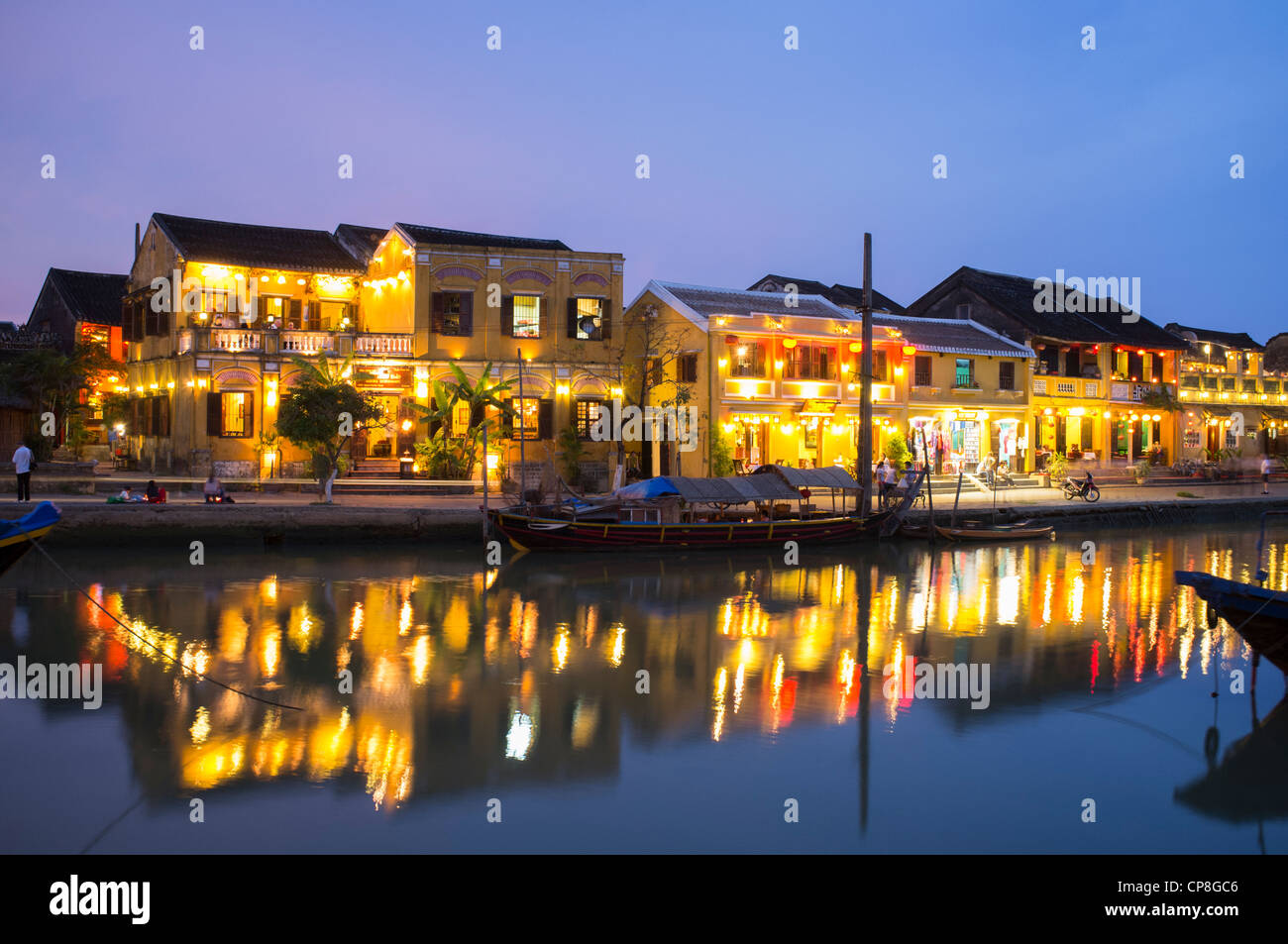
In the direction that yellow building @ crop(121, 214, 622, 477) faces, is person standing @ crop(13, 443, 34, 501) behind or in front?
in front

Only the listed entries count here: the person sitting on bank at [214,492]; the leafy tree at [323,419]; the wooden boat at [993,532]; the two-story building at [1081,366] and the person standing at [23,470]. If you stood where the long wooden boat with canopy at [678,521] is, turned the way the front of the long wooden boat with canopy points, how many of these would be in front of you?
3

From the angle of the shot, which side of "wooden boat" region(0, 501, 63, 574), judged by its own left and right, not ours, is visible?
right

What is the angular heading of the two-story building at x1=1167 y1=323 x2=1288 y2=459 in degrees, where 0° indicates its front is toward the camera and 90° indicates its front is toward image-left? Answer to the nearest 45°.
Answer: approximately 0°

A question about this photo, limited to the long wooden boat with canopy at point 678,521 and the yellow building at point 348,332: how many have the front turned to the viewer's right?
0

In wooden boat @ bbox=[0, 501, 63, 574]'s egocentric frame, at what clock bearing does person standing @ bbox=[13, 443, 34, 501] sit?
The person standing is roughly at 9 o'clock from the wooden boat.

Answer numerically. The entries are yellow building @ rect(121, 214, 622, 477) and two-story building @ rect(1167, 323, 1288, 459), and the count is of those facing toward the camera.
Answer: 2

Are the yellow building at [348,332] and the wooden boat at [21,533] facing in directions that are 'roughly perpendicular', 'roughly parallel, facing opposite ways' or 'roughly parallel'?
roughly perpendicular

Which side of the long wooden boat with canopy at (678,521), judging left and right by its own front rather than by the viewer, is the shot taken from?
left

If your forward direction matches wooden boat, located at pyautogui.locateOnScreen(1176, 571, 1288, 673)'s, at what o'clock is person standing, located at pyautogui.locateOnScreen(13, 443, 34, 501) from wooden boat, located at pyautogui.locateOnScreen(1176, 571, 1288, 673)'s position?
The person standing is roughly at 12 o'clock from the wooden boat.

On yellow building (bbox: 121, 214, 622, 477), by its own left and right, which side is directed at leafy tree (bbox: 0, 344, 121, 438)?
right

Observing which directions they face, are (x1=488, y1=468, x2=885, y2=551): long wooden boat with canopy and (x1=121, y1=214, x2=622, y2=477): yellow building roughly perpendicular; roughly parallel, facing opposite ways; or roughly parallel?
roughly perpendicular
